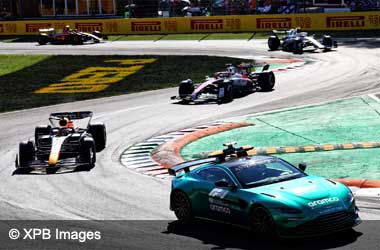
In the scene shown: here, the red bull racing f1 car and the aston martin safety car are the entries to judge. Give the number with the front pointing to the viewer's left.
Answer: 0

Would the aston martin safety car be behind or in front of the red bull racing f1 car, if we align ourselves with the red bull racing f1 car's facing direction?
in front

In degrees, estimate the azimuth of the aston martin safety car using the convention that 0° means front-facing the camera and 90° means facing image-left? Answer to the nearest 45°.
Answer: approximately 315°

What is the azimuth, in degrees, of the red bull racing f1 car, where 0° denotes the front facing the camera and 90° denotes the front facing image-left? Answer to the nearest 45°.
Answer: approximately 0°

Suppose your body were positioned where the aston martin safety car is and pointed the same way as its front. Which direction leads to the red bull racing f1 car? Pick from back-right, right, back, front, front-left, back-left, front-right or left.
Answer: back
